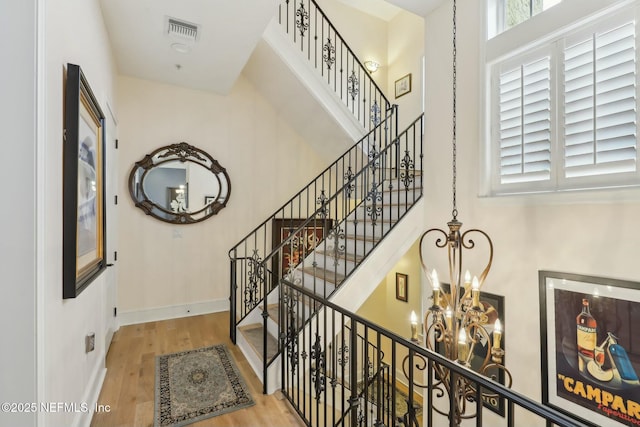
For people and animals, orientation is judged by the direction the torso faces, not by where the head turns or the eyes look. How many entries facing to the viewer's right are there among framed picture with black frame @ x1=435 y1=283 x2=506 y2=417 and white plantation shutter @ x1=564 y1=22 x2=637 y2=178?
0

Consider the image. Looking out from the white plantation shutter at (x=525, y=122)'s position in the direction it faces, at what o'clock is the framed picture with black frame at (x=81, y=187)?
The framed picture with black frame is roughly at 12 o'clock from the white plantation shutter.

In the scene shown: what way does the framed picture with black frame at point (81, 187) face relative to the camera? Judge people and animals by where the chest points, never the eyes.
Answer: to the viewer's right

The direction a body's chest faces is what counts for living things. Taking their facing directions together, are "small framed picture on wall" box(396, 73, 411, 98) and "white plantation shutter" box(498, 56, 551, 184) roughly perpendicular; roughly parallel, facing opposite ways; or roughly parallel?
roughly parallel

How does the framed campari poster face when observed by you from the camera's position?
facing the viewer and to the left of the viewer

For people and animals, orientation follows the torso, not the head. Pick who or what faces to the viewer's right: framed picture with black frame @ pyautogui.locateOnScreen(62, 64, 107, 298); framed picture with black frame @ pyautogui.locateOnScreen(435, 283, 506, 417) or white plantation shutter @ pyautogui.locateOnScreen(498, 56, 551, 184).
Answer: framed picture with black frame @ pyautogui.locateOnScreen(62, 64, 107, 298)

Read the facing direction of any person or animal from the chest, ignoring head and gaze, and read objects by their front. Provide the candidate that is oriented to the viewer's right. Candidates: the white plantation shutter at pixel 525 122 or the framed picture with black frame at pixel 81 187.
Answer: the framed picture with black frame

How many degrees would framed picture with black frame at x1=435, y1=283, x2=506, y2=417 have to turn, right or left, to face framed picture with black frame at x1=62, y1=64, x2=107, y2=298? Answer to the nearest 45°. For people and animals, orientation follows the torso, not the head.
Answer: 0° — it already faces it

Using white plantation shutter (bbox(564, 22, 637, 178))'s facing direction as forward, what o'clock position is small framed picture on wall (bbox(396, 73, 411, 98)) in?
The small framed picture on wall is roughly at 3 o'clock from the white plantation shutter.

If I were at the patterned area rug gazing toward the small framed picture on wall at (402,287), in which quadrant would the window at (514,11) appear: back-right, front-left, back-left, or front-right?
front-right

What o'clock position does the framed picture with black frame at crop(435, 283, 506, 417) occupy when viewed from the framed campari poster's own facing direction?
The framed picture with black frame is roughly at 2 o'clock from the framed campari poster.
